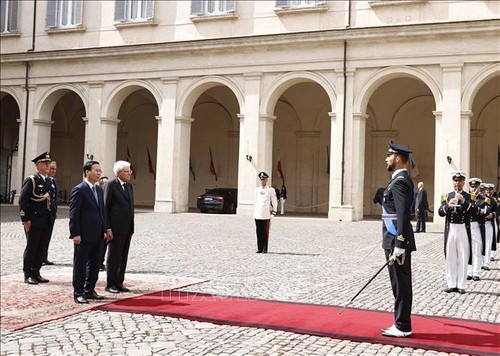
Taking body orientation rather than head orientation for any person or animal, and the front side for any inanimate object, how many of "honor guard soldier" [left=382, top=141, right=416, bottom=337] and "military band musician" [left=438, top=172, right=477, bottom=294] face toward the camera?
1

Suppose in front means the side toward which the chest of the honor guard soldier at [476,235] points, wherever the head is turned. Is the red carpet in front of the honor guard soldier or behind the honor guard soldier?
in front

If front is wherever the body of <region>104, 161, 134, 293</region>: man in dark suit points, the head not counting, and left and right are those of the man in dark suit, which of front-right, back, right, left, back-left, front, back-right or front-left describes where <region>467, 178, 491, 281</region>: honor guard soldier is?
front-left

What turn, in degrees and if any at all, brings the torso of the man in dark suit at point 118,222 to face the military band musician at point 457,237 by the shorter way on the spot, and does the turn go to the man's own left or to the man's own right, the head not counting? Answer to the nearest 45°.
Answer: approximately 45° to the man's own left

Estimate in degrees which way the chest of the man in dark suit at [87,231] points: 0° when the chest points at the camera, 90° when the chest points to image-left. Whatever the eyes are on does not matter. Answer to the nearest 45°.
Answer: approximately 315°

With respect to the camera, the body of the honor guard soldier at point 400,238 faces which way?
to the viewer's left

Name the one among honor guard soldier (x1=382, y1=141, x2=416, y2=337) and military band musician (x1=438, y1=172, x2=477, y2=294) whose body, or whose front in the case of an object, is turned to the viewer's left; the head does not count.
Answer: honor guard soldier (x1=382, y1=141, x2=416, y2=337)

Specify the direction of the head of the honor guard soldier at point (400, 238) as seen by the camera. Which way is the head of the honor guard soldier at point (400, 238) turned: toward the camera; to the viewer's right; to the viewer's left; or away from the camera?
to the viewer's left

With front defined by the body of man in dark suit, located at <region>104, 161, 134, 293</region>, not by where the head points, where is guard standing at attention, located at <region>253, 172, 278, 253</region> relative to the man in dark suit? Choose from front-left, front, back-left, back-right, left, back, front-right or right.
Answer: left

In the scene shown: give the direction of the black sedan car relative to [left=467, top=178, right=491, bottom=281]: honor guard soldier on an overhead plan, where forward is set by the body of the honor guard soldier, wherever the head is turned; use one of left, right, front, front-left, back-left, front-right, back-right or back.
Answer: right
